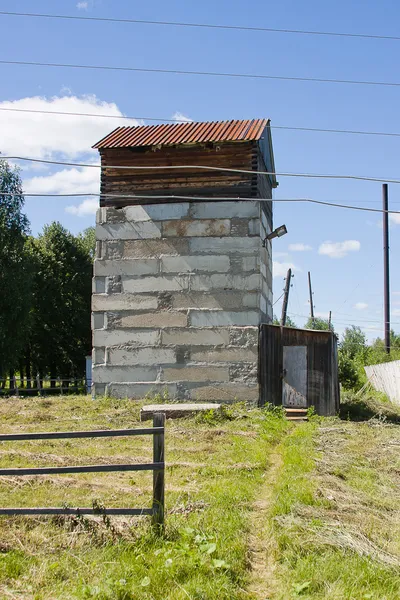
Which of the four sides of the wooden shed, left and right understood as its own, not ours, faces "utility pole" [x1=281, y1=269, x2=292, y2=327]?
back

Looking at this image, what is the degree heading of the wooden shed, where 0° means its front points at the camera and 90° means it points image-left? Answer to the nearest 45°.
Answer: approximately 0°

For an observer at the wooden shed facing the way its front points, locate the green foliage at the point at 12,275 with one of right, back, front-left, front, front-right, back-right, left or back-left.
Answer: back-right

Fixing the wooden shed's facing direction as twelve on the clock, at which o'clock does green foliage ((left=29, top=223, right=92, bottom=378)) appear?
The green foliage is roughly at 5 o'clock from the wooden shed.
